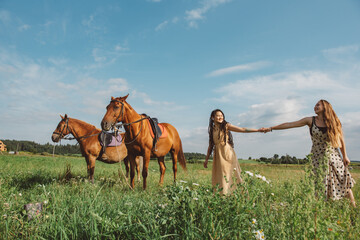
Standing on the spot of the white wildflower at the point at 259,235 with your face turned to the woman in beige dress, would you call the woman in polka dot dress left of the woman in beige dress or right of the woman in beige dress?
right

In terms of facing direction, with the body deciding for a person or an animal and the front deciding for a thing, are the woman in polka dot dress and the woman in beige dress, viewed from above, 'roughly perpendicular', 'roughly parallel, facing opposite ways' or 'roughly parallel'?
roughly perpendicular

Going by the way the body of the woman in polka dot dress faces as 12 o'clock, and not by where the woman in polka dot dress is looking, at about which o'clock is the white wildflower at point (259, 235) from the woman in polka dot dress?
The white wildflower is roughly at 11 o'clock from the woman in polka dot dress.

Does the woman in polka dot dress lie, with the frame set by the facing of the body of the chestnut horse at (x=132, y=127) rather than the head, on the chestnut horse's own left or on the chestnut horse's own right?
on the chestnut horse's own left

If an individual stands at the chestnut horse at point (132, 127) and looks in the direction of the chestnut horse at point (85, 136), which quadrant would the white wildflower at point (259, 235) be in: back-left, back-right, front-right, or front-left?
back-left

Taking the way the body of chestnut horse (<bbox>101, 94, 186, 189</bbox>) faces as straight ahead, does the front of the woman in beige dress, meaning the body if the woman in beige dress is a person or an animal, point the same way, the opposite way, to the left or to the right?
to the left

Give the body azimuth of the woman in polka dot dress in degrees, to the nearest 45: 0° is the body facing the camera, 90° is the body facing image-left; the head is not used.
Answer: approximately 45°
